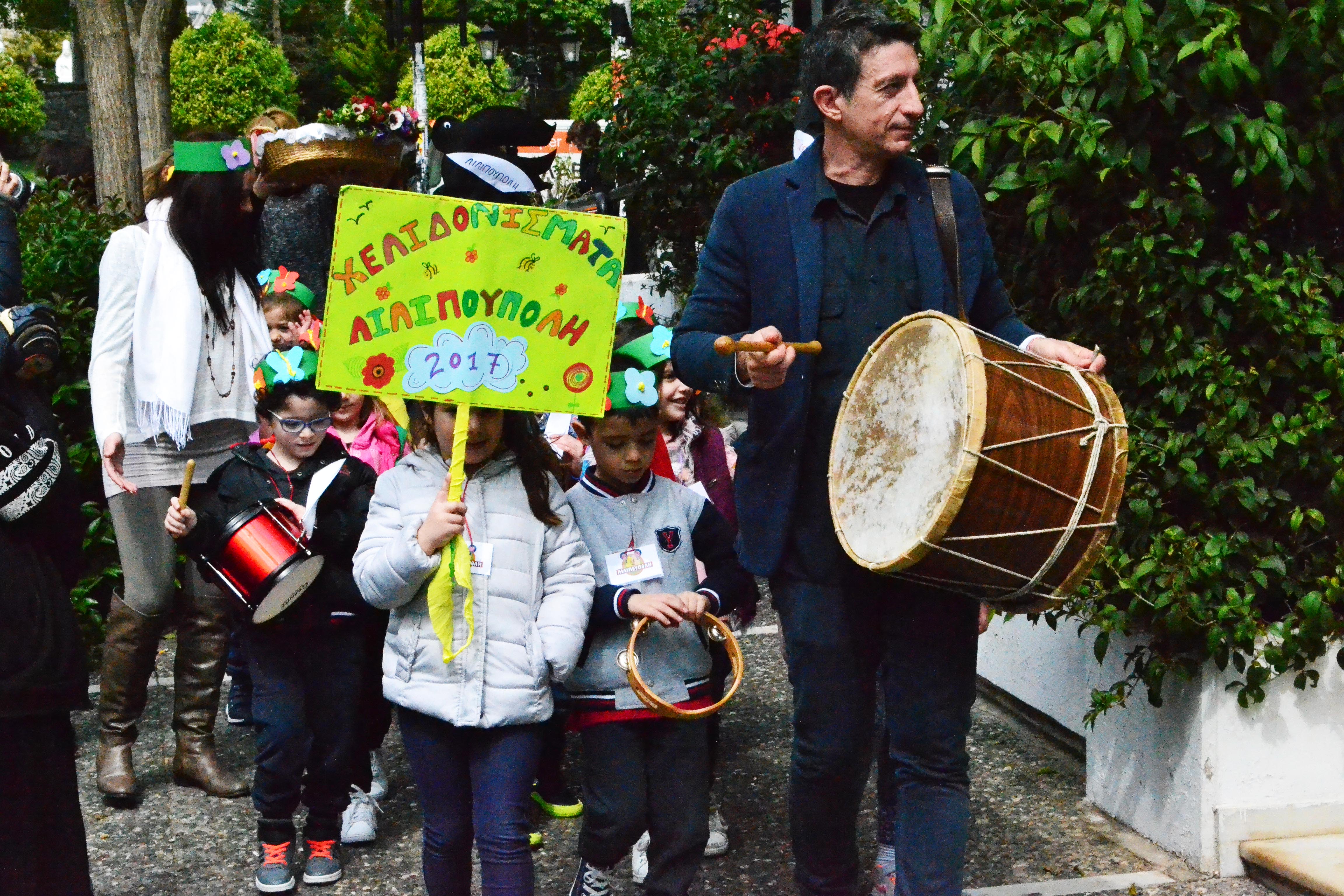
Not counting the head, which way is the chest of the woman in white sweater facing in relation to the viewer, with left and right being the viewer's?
facing the viewer and to the right of the viewer

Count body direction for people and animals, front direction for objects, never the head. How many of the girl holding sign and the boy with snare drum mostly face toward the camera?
2

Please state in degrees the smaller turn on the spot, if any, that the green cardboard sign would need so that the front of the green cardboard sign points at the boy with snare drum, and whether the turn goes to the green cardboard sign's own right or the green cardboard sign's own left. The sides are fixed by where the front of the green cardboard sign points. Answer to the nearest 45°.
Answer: approximately 135° to the green cardboard sign's own right

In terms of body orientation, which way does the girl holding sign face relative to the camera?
toward the camera

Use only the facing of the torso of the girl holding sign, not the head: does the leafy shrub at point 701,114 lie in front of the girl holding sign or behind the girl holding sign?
behind

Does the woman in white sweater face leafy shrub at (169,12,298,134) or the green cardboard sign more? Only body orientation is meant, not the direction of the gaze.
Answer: the green cardboard sign

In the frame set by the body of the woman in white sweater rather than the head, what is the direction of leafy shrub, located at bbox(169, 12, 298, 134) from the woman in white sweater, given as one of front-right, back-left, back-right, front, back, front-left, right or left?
back-left

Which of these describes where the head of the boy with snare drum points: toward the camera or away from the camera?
toward the camera

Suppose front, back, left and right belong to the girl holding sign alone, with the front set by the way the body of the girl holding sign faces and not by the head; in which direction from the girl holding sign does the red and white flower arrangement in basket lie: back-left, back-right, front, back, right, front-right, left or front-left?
back

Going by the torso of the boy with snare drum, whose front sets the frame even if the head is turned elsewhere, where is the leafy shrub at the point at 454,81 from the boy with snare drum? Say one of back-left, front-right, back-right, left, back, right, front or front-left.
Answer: back

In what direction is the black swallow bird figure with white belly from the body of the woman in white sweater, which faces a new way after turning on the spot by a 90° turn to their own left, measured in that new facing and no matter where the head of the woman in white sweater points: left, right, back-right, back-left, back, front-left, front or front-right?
front

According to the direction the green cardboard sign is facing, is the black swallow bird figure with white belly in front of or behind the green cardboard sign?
behind

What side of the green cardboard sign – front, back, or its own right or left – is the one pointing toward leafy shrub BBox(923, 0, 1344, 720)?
left

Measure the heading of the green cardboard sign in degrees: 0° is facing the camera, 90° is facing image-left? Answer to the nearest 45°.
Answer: approximately 0°

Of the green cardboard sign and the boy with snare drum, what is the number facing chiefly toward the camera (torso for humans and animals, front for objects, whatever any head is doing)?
2

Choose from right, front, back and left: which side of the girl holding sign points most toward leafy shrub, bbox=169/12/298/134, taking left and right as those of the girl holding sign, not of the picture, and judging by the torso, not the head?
back
